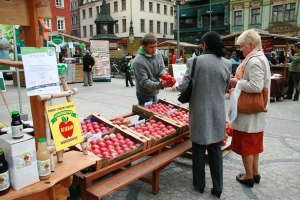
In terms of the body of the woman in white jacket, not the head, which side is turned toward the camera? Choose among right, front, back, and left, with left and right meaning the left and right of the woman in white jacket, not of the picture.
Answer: left

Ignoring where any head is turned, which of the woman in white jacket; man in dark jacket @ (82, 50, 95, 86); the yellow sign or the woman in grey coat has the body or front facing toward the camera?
the yellow sign

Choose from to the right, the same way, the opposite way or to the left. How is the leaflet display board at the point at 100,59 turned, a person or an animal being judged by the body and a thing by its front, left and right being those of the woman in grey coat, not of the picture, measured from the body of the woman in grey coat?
the opposite way

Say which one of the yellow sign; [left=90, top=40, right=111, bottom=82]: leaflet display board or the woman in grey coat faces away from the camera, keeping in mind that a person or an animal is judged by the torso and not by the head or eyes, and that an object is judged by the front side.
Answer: the woman in grey coat

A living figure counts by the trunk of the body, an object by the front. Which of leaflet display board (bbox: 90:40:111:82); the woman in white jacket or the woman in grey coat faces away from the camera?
the woman in grey coat

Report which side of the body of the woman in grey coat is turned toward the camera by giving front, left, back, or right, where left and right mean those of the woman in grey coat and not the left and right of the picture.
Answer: back

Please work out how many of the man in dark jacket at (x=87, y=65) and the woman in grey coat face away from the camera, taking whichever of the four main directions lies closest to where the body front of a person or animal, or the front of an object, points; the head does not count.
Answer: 2

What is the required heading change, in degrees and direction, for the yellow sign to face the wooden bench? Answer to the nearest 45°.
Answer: approximately 135° to its left

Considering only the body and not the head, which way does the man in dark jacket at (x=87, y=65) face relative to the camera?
away from the camera

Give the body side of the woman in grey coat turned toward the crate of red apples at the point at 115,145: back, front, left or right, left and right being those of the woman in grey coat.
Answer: left

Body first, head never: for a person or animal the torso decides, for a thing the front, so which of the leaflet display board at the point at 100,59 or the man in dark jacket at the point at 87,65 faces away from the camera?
the man in dark jacket

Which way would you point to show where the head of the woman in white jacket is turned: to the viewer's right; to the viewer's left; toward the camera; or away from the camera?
to the viewer's left
